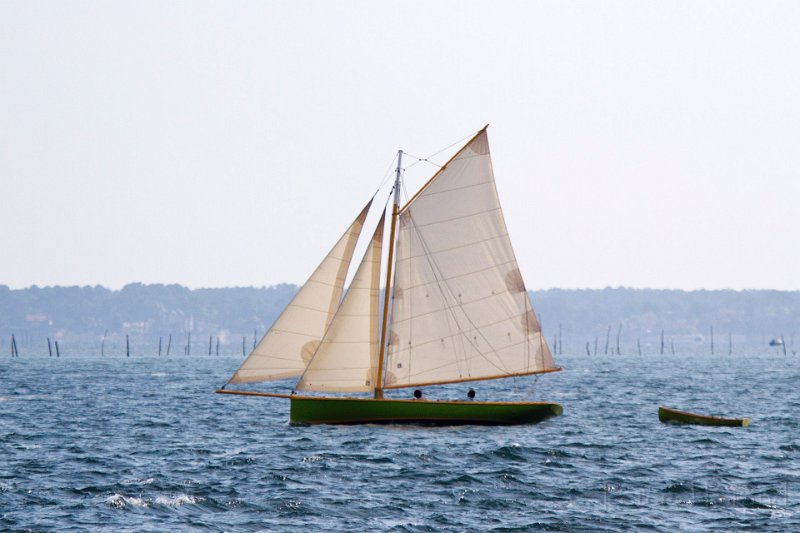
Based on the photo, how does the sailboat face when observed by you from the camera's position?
facing to the left of the viewer
